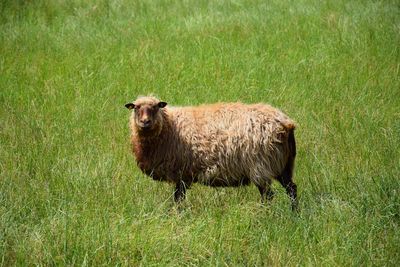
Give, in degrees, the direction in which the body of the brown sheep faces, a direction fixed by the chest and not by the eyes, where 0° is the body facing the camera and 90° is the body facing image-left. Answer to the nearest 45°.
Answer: approximately 90°
